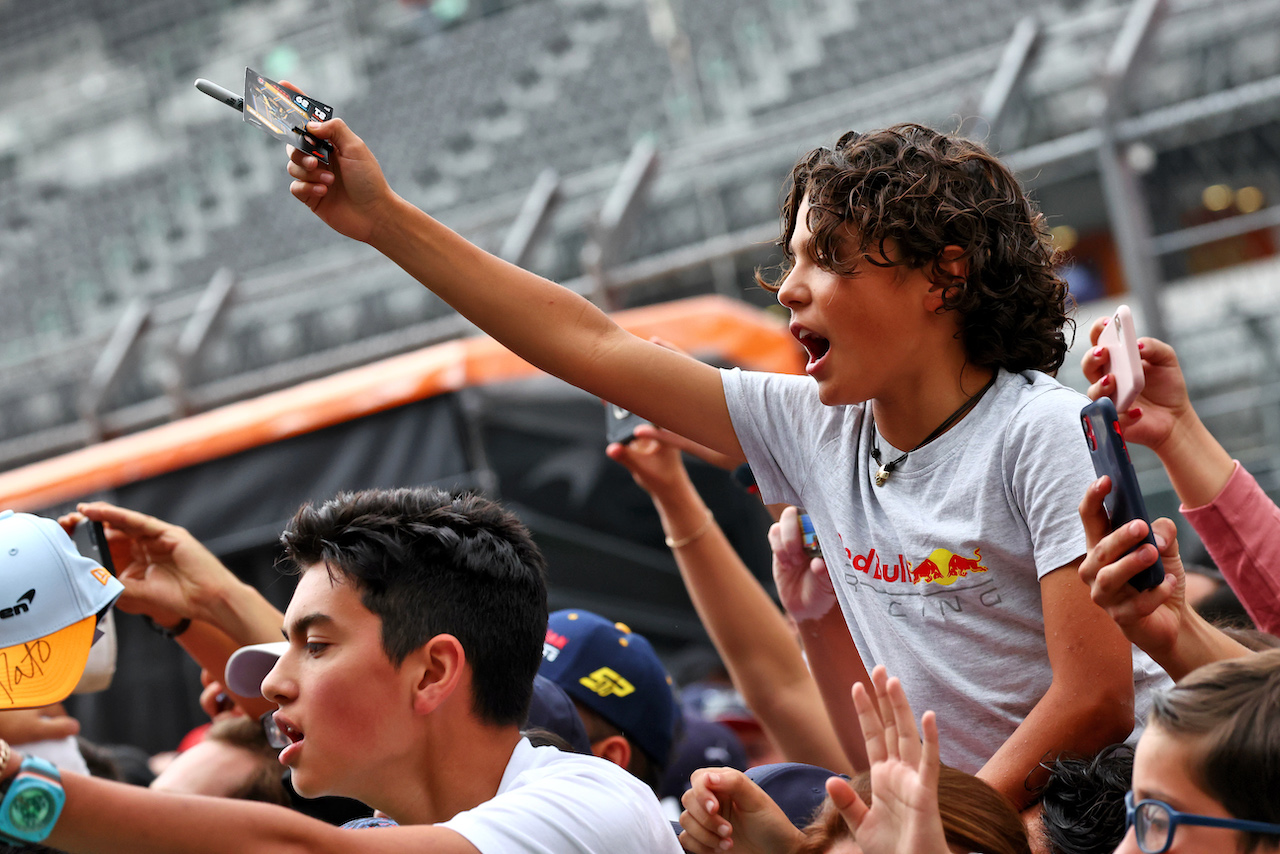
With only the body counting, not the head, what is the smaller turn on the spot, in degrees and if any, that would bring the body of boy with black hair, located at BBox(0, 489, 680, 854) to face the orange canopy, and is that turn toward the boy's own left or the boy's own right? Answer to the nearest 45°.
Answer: approximately 90° to the boy's own right

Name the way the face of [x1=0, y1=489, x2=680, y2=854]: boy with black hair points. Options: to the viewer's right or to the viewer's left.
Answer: to the viewer's left

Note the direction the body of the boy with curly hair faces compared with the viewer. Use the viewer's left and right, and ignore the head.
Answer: facing the viewer and to the left of the viewer

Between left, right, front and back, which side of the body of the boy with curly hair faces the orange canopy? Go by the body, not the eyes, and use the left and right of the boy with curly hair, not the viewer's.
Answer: right

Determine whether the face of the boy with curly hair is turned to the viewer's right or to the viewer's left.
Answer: to the viewer's left

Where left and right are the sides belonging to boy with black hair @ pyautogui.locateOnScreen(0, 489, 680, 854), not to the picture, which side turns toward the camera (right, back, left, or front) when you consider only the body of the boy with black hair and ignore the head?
left
